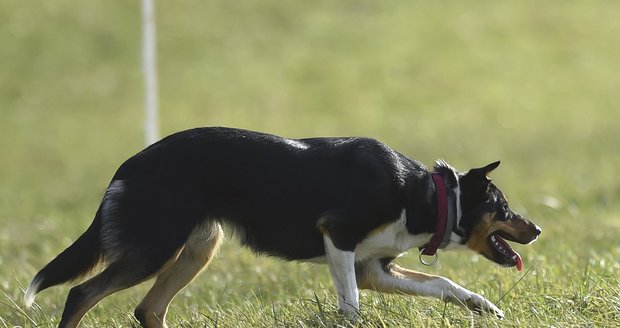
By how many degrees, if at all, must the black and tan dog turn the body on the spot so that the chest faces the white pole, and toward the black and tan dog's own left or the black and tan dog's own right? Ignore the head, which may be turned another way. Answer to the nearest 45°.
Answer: approximately 90° to the black and tan dog's own left

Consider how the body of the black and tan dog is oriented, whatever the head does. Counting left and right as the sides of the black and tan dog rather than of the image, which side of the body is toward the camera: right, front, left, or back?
right
